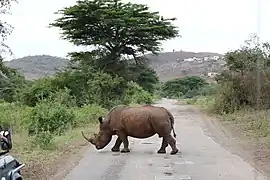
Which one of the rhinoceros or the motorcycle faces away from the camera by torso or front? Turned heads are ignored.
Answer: the motorcycle

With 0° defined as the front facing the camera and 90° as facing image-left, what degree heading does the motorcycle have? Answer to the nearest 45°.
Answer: approximately 180°

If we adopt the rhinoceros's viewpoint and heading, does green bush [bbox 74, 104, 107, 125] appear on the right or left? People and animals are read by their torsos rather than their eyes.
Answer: on its right

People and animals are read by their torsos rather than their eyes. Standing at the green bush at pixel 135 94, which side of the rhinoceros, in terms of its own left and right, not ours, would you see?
right

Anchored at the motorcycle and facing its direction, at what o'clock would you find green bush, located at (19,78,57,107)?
The green bush is roughly at 12 o'clock from the motorcycle.

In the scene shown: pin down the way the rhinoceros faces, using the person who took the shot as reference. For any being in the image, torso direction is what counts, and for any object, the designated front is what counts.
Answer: facing to the left of the viewer

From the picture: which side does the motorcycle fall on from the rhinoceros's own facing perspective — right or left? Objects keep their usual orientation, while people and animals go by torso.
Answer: on its left

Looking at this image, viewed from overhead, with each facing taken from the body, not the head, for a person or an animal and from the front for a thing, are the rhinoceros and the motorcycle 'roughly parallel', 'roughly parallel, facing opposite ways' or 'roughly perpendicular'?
roughly perpendicular

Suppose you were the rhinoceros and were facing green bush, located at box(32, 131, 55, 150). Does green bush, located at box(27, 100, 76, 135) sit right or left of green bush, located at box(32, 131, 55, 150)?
right
